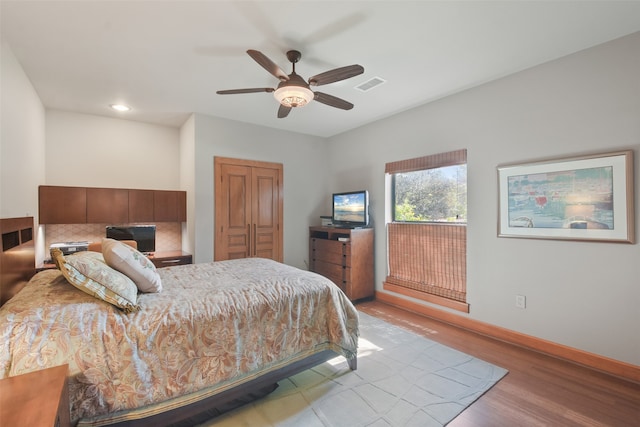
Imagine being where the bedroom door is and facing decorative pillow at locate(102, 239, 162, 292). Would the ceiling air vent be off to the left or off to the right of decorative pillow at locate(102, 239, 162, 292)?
left

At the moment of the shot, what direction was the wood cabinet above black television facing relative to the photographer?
facing the viewer

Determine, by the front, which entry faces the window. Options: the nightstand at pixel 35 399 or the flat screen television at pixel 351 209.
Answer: the nightstand

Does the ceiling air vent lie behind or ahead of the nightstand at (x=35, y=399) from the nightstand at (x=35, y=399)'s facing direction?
ahead

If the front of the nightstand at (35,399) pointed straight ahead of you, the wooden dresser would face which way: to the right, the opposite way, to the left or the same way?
the opposite way

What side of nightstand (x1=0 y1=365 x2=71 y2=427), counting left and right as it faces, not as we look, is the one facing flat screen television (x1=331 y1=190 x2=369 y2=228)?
front

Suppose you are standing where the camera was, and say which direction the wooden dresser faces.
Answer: facing the viewer and to the left of the viewer

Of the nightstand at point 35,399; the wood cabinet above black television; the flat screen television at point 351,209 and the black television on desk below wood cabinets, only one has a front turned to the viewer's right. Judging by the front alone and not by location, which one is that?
the nightstand

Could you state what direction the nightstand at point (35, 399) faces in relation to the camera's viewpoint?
facing to the right of the viewer

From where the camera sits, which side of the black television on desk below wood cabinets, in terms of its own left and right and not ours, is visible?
front

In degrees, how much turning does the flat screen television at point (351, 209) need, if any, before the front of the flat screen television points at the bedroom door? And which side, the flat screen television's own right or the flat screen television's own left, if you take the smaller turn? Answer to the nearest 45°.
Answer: approximately 45° to the flat screen television's own right

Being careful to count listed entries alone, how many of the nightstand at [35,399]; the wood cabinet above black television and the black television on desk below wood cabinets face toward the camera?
2

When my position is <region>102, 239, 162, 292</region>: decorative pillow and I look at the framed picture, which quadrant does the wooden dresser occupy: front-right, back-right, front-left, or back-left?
front-left

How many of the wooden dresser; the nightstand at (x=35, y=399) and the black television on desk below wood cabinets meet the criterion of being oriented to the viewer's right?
1

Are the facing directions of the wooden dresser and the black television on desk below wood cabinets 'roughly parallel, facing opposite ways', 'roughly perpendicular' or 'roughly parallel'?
roughly perpendicular
